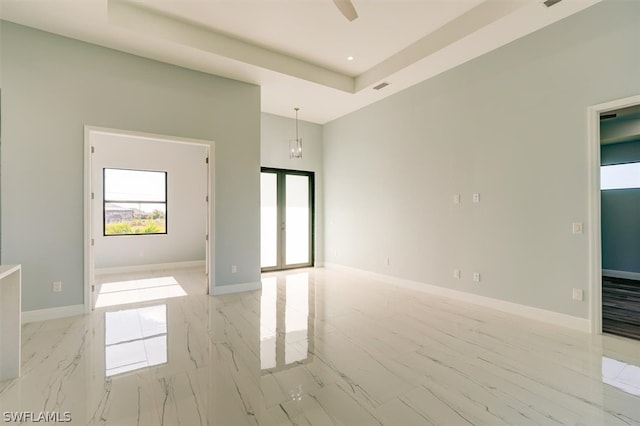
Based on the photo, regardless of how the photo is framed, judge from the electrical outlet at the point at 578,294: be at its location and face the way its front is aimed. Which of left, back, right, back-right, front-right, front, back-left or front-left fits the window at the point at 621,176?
back

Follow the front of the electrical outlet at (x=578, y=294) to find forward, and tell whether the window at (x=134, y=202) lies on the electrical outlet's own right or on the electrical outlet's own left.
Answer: on the electrical outlet's own right

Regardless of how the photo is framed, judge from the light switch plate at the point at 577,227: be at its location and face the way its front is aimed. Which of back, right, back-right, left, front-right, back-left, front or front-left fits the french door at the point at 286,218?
right

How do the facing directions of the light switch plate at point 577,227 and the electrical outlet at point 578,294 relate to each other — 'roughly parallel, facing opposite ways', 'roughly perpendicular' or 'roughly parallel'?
roughly parallel

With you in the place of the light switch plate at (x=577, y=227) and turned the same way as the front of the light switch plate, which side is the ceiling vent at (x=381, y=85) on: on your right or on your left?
on your right

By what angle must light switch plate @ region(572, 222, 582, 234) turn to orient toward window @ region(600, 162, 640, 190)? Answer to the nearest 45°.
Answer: approximately 180°

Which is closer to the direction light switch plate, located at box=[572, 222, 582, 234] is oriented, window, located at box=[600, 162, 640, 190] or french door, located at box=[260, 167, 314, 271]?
the french door

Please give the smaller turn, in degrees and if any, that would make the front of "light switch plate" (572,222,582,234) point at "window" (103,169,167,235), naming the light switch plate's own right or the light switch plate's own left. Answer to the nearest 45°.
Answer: approximately 90° to the light switch plate's own right
